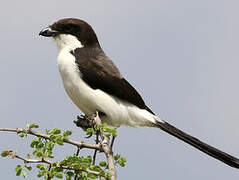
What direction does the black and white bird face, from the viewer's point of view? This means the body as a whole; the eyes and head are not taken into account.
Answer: to the viewer's left
